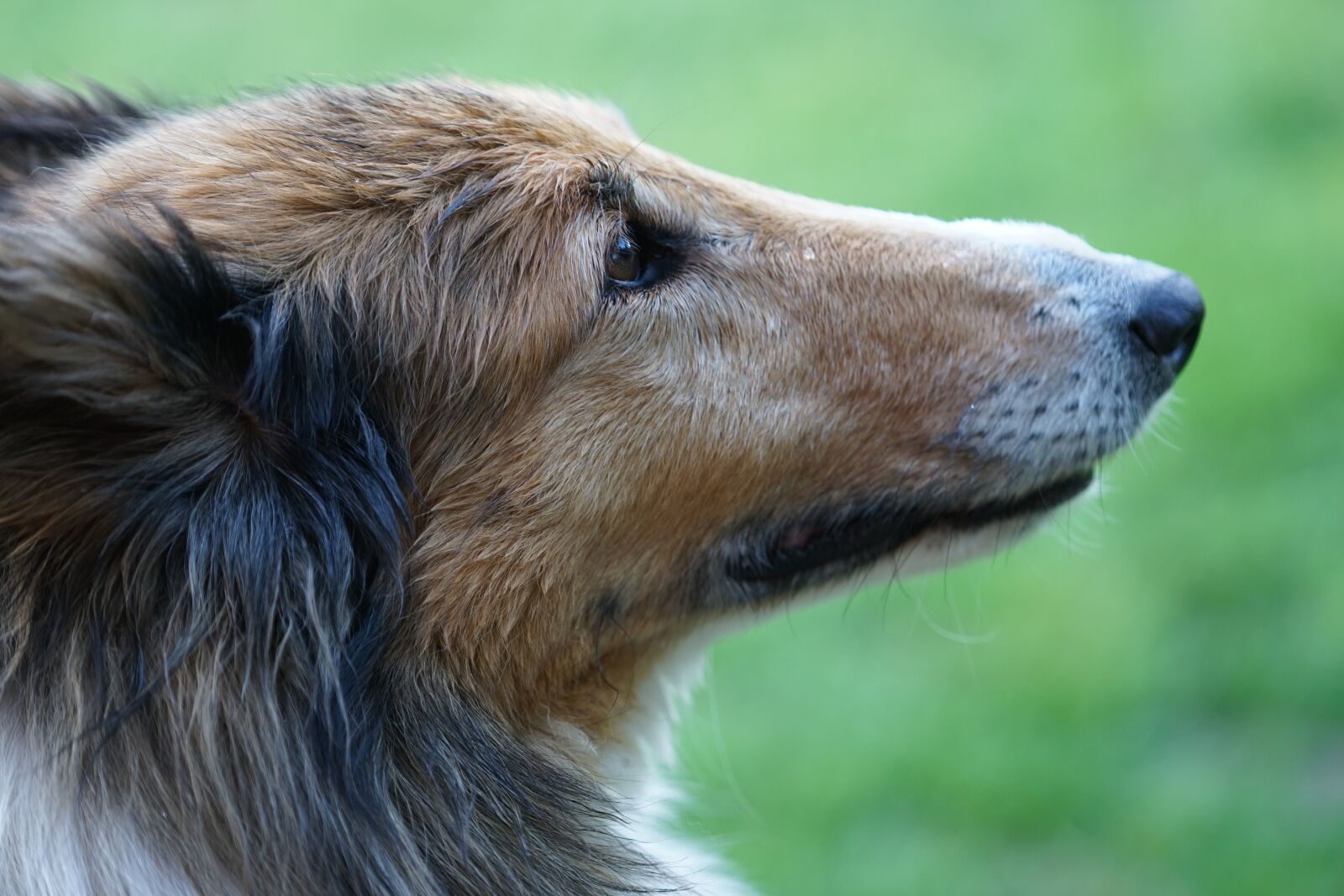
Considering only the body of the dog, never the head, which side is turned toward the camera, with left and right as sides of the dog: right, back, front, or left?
right
